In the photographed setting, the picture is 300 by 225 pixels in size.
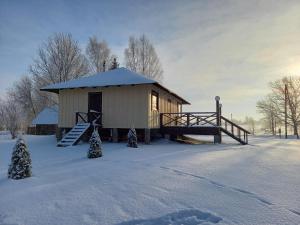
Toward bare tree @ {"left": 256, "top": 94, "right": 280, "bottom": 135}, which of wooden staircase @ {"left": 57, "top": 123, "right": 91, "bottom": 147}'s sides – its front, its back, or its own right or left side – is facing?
back

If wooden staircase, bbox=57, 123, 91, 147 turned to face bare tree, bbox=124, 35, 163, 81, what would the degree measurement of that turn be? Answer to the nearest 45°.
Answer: approximately 180°

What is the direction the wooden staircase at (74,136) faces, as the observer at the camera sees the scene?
facing the viewer and to the left of the viewer

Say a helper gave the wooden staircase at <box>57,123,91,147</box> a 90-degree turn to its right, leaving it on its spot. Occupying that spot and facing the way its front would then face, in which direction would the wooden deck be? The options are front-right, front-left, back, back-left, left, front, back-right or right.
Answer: back-right

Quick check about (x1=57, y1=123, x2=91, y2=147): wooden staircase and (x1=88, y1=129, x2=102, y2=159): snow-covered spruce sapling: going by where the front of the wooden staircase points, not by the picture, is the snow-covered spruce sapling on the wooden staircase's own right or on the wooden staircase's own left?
on the wooden staircase's own left

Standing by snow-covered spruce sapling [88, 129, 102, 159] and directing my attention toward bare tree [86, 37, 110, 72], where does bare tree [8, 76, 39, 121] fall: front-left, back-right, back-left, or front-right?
front-left

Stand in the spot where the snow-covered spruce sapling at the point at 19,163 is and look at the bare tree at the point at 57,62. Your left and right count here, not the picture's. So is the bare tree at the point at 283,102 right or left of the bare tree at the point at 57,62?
right

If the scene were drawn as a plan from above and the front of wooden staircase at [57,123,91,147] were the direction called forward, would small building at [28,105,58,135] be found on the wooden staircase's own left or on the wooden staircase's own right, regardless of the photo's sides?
on the wooden staircase's own right

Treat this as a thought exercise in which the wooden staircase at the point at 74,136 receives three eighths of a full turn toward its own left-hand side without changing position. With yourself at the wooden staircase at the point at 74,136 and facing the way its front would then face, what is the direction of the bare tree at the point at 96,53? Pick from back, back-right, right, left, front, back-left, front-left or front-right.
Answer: left

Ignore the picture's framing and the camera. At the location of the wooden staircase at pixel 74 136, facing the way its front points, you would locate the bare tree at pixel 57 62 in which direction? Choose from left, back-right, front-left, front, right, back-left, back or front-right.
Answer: back-right

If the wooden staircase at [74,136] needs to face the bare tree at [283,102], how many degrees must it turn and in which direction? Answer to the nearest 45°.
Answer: approximately 180°

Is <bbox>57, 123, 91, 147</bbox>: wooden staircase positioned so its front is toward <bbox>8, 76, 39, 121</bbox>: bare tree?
no

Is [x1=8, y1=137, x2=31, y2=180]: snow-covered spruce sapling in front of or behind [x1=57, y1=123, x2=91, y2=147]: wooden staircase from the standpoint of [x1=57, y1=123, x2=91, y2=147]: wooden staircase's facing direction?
in front

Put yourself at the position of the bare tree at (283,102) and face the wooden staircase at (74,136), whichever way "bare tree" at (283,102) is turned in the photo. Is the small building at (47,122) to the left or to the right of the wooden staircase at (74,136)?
right
